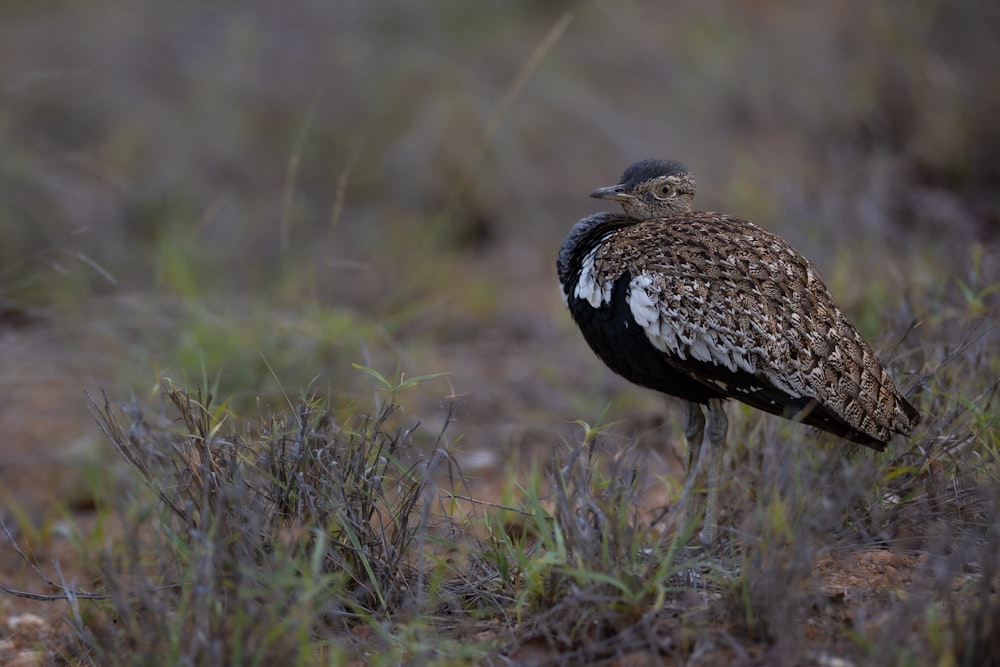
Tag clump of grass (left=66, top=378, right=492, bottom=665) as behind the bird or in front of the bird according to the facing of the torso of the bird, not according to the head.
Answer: in front

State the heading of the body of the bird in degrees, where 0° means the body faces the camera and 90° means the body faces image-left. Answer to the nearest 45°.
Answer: approximately 90°
